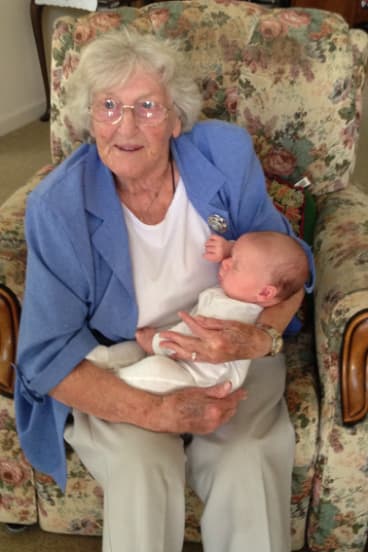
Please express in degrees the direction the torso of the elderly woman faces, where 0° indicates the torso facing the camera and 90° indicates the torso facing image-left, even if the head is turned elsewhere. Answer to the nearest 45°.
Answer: approximately 0°

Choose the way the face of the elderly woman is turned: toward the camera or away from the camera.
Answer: toward the camera

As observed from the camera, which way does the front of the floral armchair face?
facing the viewer
